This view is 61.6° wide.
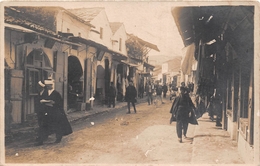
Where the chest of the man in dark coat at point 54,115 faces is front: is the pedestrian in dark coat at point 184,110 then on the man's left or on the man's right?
on the man's left

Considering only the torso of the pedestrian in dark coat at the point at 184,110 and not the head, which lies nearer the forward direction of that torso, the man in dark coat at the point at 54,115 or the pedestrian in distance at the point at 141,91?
the man in dark coat

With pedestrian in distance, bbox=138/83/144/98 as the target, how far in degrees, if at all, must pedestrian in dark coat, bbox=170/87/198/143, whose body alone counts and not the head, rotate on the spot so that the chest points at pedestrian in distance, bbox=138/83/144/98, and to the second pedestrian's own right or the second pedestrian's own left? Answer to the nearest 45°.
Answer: approximately 180°

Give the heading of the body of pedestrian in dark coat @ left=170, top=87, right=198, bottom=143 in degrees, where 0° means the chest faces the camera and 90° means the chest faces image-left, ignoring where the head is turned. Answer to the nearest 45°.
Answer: approximately 0°

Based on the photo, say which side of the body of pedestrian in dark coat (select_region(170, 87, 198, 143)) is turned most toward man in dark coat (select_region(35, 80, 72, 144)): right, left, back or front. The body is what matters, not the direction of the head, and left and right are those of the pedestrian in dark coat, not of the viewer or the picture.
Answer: right
